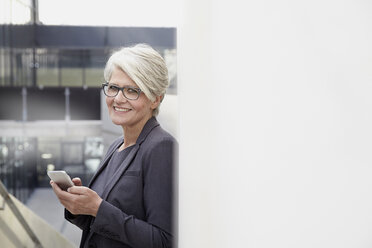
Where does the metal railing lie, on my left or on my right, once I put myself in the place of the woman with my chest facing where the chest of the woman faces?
on my right

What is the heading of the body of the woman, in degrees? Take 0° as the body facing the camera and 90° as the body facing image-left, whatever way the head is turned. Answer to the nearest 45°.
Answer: approximately 45°
